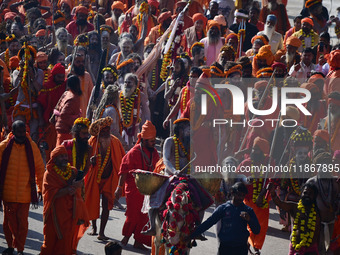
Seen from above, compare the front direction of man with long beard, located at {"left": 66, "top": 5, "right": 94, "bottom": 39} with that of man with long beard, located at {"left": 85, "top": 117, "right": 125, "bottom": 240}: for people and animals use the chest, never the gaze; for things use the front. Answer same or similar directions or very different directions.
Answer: same or similar directions

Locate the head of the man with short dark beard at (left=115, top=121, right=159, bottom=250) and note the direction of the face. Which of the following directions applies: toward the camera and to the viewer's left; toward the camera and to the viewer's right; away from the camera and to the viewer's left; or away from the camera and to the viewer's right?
toward the camera and to the viewer's right

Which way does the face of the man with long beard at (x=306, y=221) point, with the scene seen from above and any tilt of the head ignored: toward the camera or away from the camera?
toward the camera

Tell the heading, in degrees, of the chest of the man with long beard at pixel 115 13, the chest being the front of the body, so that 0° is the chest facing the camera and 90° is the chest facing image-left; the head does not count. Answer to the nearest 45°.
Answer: approximately 45°

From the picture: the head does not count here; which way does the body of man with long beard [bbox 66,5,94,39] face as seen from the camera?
toward the camera

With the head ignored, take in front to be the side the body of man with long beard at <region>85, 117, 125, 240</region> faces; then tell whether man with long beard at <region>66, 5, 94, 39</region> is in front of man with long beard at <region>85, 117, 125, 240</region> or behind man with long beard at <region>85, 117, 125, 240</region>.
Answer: behind

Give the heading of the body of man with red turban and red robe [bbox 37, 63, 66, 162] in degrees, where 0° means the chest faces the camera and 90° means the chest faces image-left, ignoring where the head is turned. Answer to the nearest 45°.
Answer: approximately 315°

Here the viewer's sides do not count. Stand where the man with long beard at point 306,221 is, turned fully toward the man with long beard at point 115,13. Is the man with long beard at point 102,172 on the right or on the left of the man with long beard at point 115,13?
left

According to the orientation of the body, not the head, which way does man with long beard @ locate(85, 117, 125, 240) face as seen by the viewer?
toward the camera

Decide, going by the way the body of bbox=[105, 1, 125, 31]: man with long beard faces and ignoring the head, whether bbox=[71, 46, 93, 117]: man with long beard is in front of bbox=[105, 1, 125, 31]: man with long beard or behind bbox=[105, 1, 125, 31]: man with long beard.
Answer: in front

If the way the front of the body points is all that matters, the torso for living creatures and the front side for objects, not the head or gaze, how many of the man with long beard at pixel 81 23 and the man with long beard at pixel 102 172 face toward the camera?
2

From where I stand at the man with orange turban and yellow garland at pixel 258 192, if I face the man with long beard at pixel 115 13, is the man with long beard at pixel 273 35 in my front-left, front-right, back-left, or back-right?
front-right
